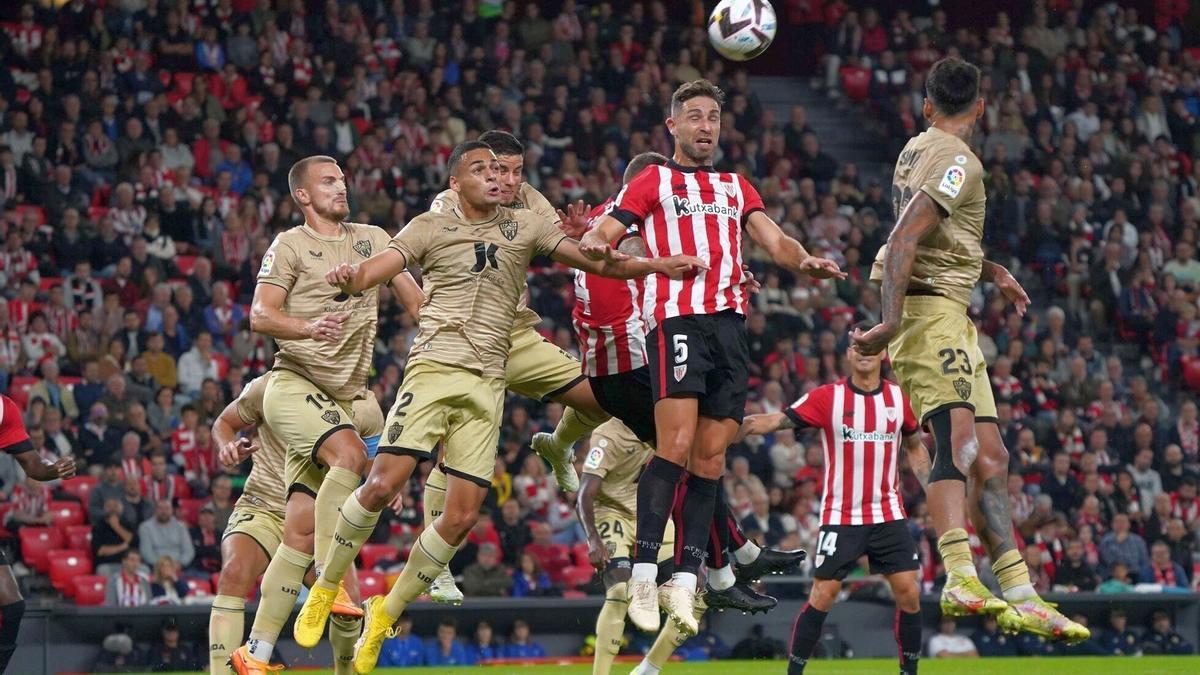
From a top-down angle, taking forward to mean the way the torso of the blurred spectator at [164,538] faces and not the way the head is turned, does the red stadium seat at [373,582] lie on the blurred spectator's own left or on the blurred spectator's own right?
on the blurred spectator's own left

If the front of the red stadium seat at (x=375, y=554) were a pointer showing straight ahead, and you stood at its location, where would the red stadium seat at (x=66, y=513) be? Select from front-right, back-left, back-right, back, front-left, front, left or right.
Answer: right

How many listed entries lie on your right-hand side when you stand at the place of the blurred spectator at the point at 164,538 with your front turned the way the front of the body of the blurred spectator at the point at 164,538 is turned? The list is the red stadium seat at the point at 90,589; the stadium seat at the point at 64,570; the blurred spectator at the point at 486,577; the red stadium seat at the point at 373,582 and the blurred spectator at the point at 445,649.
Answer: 2

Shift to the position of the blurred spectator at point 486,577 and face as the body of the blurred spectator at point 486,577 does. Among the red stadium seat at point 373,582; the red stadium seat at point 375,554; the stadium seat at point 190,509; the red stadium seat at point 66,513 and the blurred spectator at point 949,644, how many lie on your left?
1

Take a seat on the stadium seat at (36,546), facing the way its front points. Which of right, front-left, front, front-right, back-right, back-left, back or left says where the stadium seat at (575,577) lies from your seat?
left

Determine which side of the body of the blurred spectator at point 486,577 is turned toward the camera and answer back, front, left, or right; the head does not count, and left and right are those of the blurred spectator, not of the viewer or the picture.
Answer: front

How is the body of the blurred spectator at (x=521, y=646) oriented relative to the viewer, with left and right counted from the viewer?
facing the viewer

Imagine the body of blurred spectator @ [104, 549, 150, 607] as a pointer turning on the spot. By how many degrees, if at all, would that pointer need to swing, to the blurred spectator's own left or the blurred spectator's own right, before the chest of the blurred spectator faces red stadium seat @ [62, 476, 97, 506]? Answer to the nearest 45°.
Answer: approximately 180°

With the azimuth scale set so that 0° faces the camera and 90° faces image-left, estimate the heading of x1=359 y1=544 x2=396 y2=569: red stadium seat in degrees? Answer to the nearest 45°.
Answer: approximately 0°

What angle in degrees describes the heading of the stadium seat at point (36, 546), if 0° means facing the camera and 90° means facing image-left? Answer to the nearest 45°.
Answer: approximately 0°

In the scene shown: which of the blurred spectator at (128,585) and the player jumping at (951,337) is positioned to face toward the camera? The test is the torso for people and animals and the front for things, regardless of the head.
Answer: the blurred spectator

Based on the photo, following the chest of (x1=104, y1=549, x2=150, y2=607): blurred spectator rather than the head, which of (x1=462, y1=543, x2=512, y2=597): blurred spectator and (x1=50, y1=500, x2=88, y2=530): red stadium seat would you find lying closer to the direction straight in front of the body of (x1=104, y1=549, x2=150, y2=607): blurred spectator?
the blurred spectator
